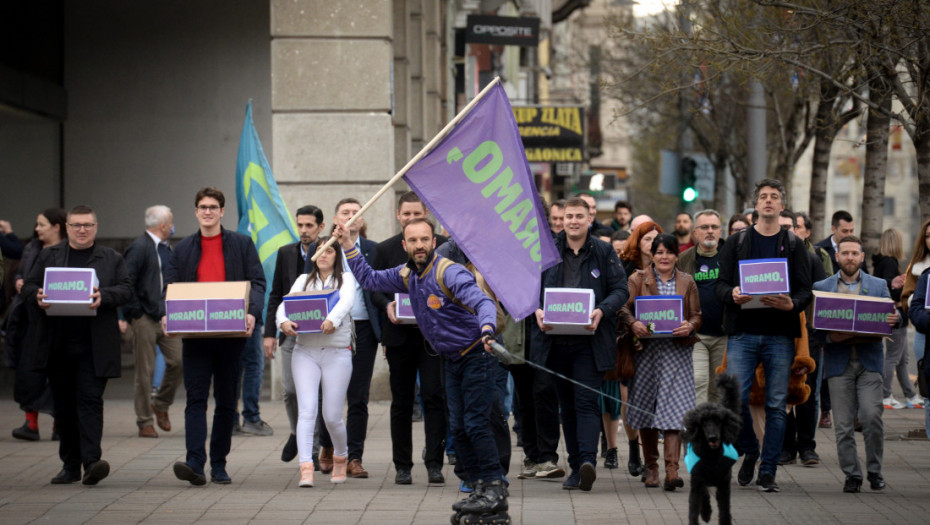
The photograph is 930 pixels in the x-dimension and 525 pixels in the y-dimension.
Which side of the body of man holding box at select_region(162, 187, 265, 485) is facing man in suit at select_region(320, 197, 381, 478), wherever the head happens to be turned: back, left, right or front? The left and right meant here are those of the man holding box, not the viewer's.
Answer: left

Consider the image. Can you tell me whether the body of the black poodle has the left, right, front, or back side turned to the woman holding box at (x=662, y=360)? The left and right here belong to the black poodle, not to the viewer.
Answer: back

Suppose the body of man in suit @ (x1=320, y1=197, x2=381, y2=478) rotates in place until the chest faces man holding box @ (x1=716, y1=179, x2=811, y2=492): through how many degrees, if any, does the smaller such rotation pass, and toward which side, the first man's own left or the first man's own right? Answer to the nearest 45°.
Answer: approximately 90° to the first man's own left

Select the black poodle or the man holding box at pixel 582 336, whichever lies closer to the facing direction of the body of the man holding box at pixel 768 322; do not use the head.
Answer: the black poodle

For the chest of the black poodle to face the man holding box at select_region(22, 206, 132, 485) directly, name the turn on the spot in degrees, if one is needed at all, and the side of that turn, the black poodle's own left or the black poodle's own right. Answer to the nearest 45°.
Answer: approximately 90° to the black poodle's own right

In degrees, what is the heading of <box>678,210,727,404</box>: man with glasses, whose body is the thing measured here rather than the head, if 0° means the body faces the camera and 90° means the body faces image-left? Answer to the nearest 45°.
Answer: approximately 0°

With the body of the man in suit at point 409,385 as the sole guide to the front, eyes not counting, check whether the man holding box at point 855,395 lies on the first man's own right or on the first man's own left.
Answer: on the first man's own left
